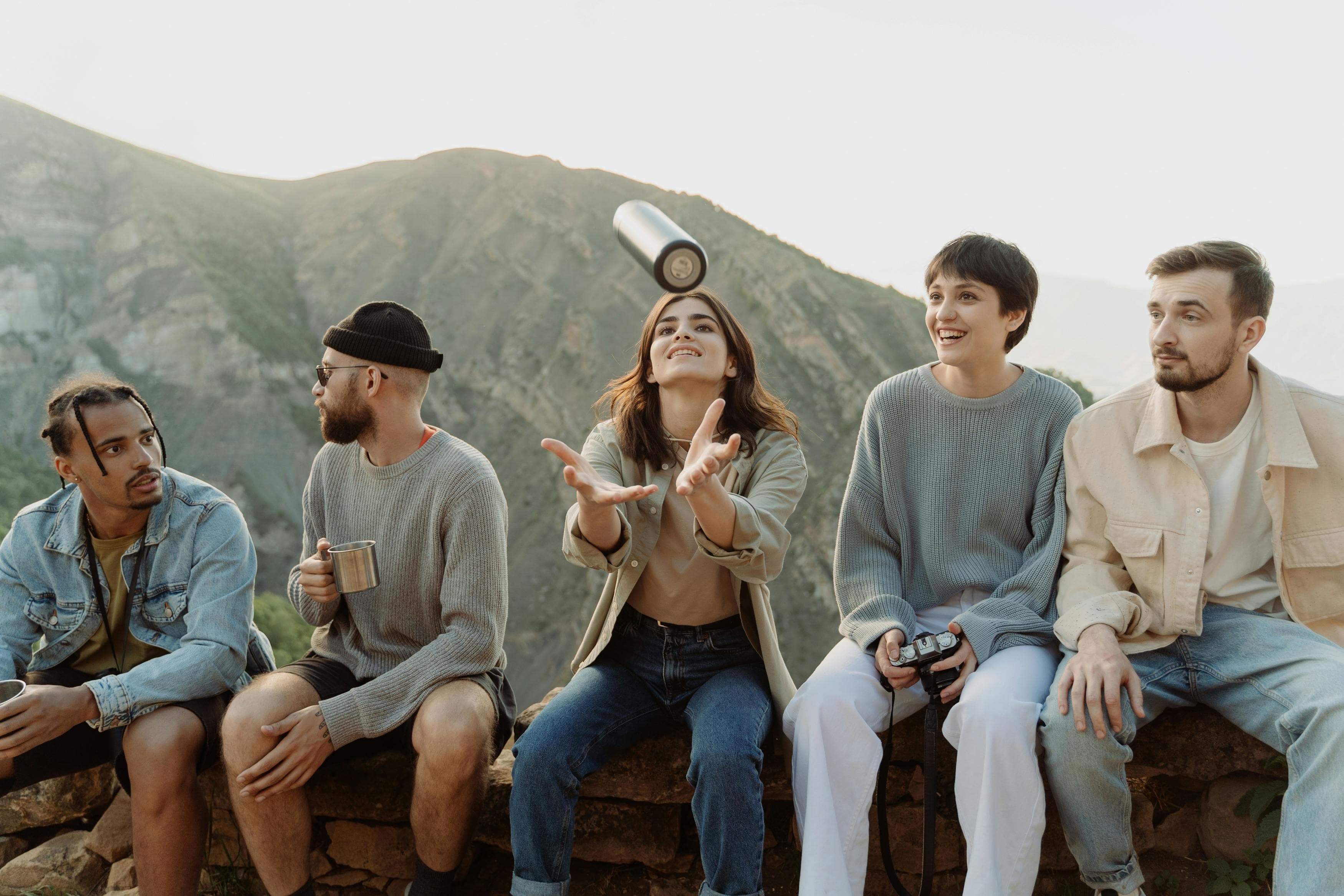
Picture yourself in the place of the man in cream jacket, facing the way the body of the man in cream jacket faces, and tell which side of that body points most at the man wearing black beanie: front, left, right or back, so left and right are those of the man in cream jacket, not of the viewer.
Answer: right

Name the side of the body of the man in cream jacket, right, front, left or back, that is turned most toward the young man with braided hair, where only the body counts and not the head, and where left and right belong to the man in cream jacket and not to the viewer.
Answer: right

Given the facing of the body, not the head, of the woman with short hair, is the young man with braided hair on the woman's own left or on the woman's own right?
on the woman's own right

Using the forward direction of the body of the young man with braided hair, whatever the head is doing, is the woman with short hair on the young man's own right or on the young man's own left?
on the young man's own left

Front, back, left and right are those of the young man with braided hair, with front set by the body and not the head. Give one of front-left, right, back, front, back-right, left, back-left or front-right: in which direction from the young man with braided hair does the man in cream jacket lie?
front-left

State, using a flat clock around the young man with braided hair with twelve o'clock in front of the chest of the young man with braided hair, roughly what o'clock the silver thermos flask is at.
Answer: The silver thermos flask is roughly at 10 o'clock from the young man with braided hair.

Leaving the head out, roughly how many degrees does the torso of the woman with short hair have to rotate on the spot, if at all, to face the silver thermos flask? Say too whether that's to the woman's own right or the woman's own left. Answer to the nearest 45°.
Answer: approximately 90° to the woman's own right

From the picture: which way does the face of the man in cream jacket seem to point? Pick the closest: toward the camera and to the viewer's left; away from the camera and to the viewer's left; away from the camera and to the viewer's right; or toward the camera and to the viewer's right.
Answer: toward the camera and to the viewer's left

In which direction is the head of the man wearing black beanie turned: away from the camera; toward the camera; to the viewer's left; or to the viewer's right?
to the viewer's left

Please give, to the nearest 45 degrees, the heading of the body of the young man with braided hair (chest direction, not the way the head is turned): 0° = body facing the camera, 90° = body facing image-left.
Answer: approximately 0°

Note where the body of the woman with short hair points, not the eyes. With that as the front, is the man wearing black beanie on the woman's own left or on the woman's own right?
on the woman's own right
